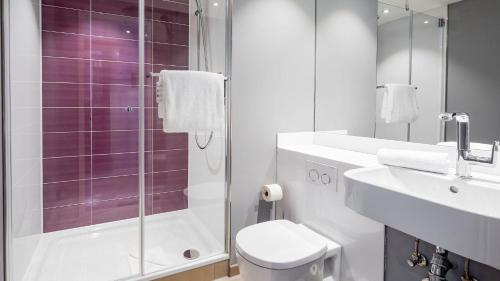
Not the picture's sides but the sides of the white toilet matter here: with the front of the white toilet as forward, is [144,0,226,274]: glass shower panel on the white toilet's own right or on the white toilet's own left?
on the white toilet's own right

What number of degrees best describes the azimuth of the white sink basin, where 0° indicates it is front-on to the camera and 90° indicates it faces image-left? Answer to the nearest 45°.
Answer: approximately 45°

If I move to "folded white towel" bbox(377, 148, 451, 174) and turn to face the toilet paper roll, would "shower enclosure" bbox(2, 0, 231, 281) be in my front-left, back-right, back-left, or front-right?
front-left

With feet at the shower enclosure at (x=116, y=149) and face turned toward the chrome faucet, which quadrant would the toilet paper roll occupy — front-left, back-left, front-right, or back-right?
front-left

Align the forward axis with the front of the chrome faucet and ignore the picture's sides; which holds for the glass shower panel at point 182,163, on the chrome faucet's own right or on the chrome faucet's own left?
on the chrome faucet's own right

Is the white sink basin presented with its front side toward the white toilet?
no

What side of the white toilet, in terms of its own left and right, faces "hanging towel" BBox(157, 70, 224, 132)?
right

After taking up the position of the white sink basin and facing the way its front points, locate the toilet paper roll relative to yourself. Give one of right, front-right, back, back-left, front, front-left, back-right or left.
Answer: right

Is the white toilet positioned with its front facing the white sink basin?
no

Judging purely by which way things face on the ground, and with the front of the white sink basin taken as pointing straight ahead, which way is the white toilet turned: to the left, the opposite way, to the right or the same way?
the same way

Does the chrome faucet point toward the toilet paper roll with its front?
no
